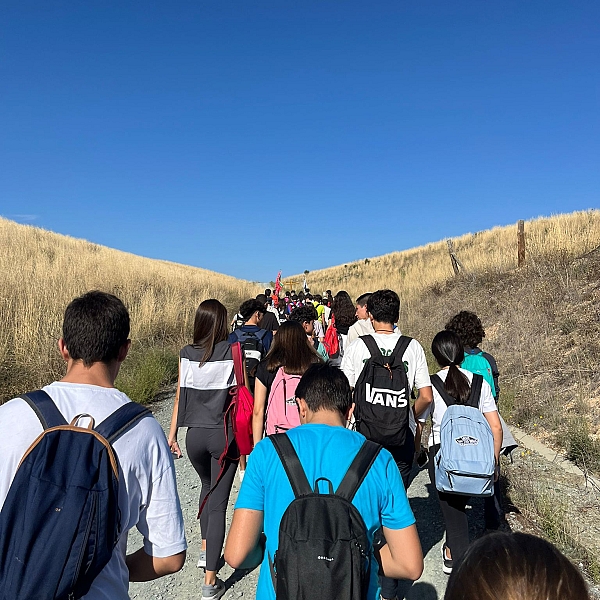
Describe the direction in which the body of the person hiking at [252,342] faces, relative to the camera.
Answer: away from the camera

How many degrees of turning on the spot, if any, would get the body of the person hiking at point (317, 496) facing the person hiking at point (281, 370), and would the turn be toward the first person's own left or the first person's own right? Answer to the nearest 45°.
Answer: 0° — they already face them

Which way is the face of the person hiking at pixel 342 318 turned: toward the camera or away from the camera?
away from the camera

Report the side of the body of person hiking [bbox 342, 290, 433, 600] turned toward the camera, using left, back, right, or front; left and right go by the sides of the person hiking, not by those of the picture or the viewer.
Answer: back

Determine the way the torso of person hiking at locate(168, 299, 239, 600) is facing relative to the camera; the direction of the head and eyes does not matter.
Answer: away from the camera

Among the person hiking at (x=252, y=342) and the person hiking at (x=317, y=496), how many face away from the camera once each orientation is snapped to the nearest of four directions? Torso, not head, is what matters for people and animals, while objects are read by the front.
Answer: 2

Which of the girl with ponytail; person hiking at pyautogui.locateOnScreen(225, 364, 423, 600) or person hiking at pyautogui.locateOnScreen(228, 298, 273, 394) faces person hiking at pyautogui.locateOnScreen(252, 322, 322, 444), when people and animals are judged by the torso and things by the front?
person hiking at pyautogui.locateOnScreen(225, 364, 423, 600)

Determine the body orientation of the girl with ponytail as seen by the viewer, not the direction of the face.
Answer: away from the camera

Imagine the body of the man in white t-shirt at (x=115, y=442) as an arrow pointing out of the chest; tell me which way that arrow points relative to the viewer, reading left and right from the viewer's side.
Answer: facing away from the viewer

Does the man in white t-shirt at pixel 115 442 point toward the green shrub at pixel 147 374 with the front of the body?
yes

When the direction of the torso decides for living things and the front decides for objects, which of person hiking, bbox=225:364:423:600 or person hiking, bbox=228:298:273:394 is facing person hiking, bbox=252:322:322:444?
person hiking, bbox=225:364:423:600

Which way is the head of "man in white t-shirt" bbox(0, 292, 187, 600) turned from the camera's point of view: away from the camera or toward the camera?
away from the camera

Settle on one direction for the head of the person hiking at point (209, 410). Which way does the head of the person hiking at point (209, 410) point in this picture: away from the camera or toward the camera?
away from the camera

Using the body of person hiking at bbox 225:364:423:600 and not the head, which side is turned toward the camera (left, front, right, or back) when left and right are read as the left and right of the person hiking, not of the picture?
back
